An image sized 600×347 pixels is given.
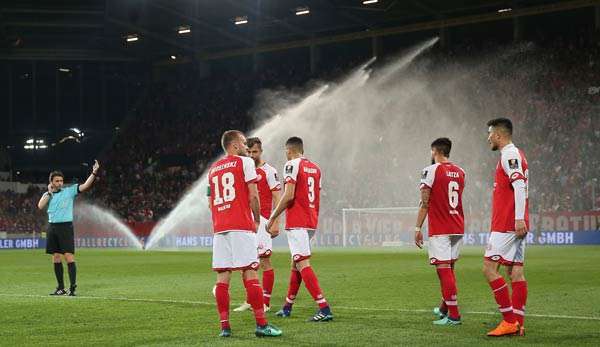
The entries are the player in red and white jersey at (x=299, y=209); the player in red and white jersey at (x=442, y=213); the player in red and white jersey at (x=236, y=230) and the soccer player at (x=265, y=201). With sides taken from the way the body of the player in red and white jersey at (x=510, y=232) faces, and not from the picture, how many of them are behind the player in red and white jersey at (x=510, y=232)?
0

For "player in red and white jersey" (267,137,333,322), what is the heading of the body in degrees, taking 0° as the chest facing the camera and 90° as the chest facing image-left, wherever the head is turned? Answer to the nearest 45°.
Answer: approximately 135°

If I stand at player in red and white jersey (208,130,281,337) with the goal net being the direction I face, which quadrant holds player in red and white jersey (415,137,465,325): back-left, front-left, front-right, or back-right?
front-right

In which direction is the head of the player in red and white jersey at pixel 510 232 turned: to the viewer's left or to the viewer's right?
to the viewer's left

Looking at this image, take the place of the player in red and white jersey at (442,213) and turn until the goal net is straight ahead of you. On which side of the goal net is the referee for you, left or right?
left

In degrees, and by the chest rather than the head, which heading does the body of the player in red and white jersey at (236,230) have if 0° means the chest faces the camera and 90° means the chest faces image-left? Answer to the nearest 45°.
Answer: approximately 225°

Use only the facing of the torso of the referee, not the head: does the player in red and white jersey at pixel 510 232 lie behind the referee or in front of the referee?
in front

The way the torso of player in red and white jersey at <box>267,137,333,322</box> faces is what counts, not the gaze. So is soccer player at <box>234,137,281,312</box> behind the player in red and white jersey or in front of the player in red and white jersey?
in front

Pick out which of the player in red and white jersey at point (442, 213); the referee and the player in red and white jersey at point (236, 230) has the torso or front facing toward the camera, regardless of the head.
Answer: the referee

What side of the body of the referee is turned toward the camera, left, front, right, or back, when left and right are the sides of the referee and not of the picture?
front

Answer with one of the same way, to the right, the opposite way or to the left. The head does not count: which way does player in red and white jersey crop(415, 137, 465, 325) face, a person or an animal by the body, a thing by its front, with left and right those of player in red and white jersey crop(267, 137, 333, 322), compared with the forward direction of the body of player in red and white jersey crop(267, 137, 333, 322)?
the same way

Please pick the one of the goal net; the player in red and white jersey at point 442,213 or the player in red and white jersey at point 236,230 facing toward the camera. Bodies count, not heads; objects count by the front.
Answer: the goal net
